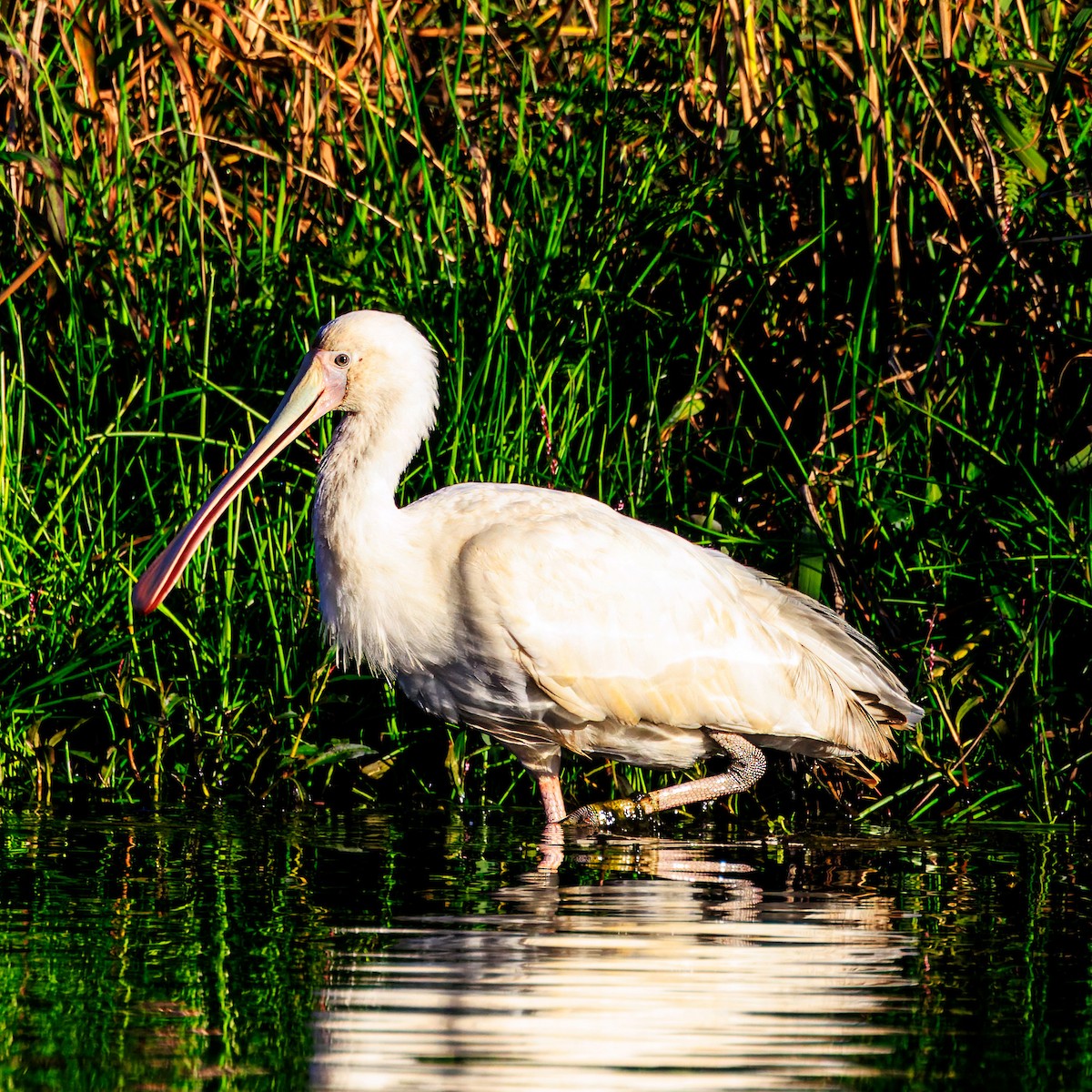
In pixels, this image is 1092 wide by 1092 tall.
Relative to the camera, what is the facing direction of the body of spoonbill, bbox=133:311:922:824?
to the viewer's left
